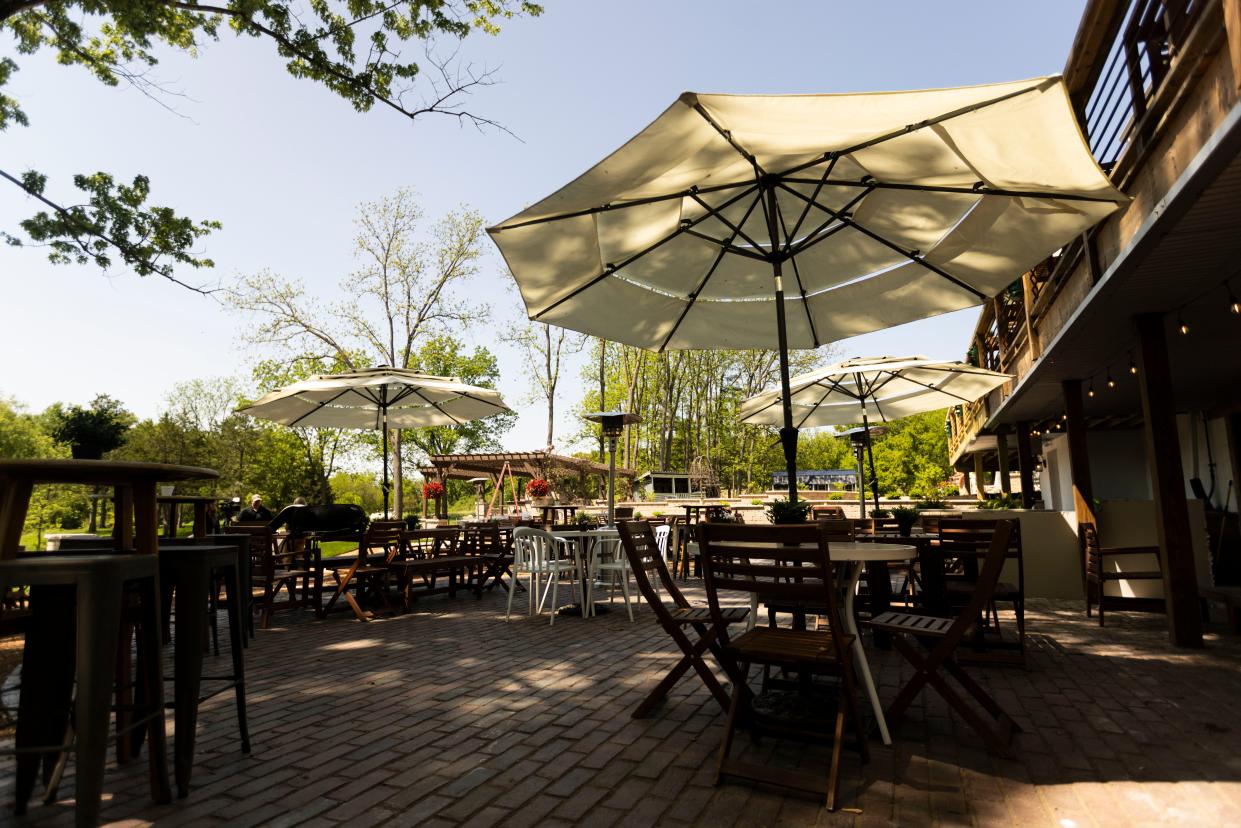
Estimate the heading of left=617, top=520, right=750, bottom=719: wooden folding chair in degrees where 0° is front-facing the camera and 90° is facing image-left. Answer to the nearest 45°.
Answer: approximately 270°

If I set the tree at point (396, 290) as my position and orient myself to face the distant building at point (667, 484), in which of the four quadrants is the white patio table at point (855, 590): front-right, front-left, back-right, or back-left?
back-right

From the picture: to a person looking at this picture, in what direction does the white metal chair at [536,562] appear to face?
facing away from the viewer and to the right of the viewer

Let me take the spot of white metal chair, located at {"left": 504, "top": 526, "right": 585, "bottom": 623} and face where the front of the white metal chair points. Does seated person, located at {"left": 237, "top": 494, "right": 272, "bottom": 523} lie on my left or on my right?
on my left

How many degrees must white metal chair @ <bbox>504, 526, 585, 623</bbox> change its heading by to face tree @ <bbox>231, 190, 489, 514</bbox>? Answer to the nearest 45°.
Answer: approximately 45° to its left

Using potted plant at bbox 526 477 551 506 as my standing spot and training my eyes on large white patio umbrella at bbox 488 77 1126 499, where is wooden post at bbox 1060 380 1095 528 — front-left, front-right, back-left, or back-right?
front-left

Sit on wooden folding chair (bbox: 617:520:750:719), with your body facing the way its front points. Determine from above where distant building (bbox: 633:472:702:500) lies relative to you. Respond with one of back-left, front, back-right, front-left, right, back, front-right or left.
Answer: left

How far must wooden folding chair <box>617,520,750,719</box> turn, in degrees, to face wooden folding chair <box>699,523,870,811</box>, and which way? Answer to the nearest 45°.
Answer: approximately 45° to its right

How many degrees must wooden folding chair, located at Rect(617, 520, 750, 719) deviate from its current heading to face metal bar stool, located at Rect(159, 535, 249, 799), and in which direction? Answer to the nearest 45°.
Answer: approximately 135° to its right

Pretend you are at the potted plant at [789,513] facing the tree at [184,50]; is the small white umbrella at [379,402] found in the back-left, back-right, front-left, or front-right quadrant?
front-right

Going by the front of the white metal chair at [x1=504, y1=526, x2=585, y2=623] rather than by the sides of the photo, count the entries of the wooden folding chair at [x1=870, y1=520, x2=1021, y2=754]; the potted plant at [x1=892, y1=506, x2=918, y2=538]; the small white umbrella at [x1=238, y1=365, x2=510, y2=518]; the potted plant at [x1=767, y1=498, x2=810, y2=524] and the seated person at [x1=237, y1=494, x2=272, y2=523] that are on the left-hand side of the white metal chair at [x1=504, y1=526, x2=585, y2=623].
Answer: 2

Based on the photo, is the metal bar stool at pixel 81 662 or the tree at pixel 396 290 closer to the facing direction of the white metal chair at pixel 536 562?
the tree

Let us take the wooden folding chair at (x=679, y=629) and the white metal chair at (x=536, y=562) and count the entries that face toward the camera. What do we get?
0
